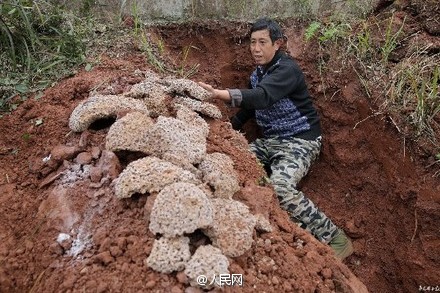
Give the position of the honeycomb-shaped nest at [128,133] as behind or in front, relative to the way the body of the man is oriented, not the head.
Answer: in front

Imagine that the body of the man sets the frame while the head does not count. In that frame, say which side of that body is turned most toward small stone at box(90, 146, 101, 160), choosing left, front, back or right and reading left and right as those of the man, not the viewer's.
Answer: front

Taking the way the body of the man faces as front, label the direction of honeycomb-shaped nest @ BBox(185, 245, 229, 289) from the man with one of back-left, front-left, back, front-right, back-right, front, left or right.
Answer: front-left

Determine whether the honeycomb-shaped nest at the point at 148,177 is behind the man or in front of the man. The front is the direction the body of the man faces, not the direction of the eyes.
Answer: in front

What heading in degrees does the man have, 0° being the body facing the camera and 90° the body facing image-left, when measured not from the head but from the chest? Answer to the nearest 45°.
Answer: approximately 45°

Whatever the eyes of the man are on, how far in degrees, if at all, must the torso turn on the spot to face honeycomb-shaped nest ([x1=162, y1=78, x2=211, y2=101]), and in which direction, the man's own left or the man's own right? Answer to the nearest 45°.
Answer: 0° — they already face it

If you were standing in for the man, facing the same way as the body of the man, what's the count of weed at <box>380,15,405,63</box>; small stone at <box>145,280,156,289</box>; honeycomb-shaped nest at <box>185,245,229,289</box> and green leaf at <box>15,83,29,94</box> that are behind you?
1

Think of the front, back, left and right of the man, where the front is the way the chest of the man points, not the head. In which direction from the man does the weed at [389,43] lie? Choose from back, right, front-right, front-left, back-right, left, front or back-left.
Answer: back

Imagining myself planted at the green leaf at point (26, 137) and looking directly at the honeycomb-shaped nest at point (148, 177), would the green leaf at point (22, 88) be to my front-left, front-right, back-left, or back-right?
back-left

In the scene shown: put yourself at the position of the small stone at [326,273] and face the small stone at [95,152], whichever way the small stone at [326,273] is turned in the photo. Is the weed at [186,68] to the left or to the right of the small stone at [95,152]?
right

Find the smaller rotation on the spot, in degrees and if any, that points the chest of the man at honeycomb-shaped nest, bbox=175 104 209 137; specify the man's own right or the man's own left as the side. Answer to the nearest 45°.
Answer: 0° — they already face it
